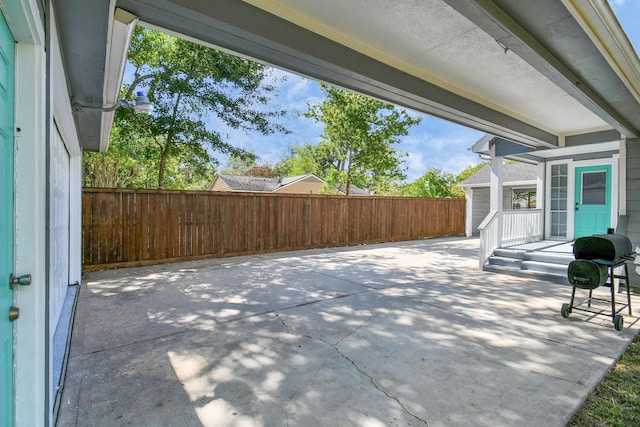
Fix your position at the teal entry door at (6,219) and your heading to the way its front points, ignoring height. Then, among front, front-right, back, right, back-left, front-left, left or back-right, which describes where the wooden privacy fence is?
front-left

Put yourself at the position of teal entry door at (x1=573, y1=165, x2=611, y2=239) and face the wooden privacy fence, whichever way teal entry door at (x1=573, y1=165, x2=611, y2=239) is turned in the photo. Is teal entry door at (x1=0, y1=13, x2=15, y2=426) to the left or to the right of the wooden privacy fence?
left

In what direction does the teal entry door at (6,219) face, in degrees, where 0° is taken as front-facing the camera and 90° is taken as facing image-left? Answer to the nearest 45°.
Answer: approximately 270°

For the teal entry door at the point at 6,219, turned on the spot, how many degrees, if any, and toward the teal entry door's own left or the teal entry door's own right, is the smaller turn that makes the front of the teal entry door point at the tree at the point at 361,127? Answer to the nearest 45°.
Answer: approximately 45° to the teal entry door's own left

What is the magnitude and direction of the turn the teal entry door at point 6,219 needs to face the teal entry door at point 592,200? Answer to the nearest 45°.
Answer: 0° — it already faces it

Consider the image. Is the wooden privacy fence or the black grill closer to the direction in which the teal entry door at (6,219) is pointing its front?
the black grill

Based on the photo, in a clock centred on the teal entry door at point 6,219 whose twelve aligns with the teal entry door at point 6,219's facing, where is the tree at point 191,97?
The tree is roughly at 10 o'clock from the teal entry door.
